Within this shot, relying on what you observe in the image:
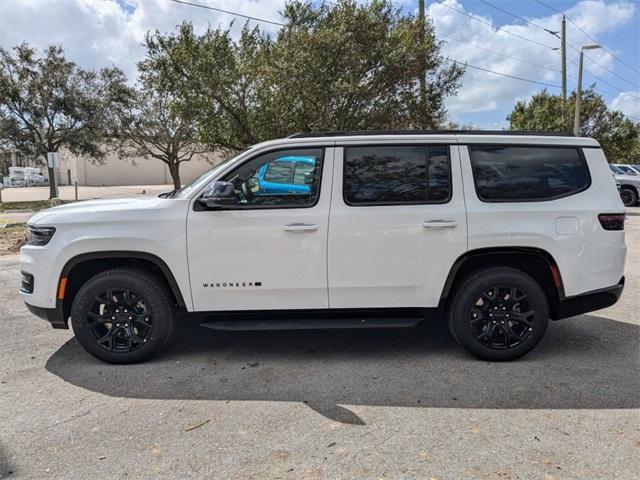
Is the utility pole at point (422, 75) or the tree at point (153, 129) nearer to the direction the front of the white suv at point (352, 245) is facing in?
the tree

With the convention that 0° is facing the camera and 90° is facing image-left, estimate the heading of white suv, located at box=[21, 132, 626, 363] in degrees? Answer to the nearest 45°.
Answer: approximately 90°

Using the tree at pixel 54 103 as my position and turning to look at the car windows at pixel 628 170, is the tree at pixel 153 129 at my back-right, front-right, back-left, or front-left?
front-left

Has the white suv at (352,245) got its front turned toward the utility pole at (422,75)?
no

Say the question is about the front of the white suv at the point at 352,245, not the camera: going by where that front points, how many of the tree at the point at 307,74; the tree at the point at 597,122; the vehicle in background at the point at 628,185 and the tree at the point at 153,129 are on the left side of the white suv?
0

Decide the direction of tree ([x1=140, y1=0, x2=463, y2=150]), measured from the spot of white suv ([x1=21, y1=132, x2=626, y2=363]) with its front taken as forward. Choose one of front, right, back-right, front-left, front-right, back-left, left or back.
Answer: right

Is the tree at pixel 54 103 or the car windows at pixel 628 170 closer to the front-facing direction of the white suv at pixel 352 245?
the tree
